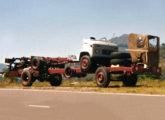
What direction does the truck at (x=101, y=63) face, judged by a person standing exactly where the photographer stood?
facing the viewer and to the right of the viewer
